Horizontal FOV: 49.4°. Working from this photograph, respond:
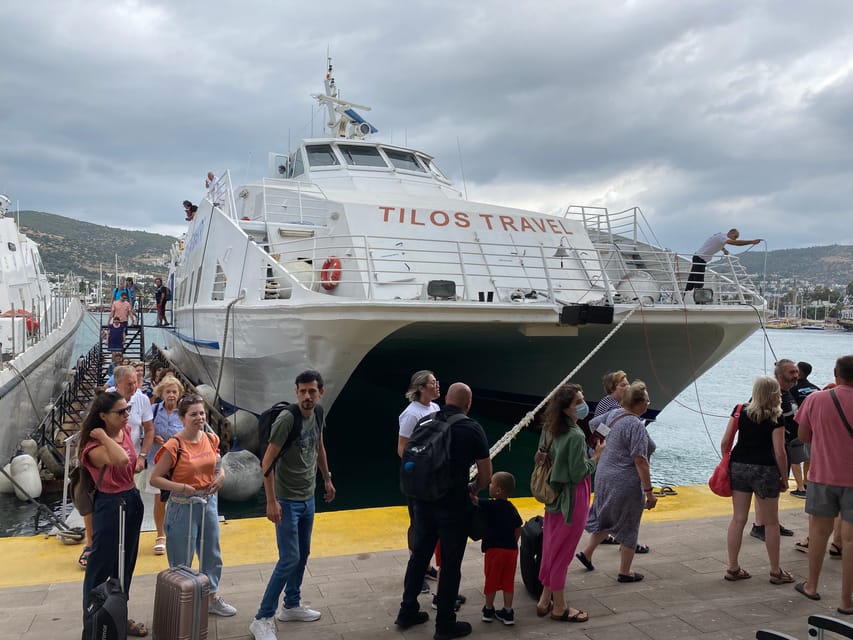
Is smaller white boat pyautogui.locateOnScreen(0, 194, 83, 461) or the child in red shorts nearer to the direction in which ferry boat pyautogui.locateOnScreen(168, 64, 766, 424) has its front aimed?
the child in red shorts

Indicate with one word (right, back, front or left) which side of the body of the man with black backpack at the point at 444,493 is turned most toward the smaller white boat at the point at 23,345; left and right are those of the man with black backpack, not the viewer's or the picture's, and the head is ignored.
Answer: left

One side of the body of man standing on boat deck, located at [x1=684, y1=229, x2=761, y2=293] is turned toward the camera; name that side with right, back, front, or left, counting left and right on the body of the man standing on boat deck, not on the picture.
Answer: right

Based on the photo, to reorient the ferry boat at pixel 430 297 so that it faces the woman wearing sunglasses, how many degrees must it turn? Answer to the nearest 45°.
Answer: approximately 45° to its right

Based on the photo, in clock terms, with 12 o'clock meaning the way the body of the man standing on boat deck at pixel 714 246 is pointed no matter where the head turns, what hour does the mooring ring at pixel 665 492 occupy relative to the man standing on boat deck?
The mooring ring is roughly at 3 o'clock from the man standing on boat deck.
